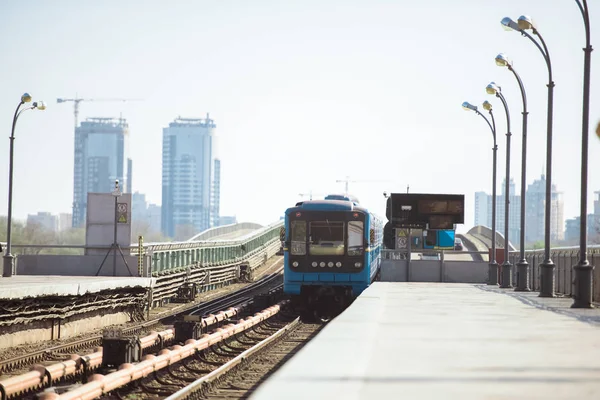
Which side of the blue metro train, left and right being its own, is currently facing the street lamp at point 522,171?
left

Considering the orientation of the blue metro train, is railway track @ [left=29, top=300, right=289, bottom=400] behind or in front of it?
in front

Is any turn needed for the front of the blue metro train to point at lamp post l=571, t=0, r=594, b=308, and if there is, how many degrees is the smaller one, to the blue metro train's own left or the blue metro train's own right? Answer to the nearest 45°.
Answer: approximately 45° to the blue metro train's own left

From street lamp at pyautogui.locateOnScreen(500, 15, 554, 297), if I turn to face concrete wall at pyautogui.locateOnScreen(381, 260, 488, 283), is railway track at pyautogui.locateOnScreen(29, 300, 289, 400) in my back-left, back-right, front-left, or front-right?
back-left

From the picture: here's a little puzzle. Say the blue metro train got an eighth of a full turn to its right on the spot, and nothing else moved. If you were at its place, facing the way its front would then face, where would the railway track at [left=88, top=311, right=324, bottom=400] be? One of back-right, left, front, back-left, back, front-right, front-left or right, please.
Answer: front-left

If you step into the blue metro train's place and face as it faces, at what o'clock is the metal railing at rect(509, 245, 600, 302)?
The metal railing is roughly at 10 o'clock from the blue metro train.

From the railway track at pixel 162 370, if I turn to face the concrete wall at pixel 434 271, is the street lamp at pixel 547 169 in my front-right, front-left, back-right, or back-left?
front-right

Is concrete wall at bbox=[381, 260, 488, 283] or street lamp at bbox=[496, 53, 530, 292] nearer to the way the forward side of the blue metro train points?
the street lamp

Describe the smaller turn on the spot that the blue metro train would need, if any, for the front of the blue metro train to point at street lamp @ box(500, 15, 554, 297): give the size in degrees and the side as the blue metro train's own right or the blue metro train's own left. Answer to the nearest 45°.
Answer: approximately 45° to the blue metro train's own left

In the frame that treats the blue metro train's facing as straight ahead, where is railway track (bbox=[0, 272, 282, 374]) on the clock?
The railway track is roughly at 1 o'clock from the blue metro train.

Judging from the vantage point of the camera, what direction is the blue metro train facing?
facing the viewer
